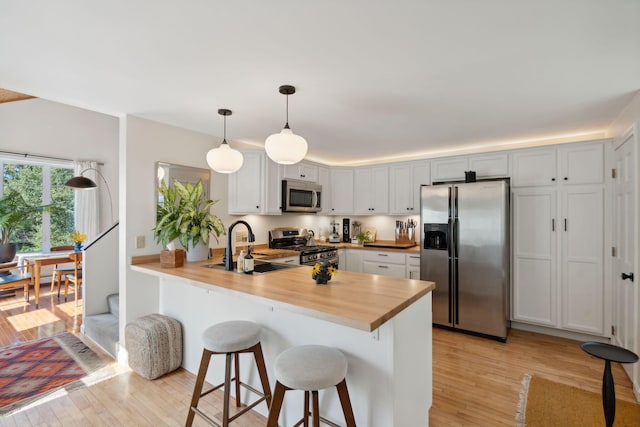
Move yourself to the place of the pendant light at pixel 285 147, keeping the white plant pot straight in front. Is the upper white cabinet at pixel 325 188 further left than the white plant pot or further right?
right

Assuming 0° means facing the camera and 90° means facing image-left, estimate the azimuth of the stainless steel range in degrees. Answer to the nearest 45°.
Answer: approximately 315°

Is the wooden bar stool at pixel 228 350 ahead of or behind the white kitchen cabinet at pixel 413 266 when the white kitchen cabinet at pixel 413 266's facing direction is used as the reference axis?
ahead

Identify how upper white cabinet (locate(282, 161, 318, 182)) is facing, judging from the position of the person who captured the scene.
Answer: facing the viewer and to the right of the viewer

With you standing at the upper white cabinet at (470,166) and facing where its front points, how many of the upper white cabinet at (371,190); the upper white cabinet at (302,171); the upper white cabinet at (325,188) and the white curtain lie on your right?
4

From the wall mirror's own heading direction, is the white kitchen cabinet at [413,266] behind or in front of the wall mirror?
in front

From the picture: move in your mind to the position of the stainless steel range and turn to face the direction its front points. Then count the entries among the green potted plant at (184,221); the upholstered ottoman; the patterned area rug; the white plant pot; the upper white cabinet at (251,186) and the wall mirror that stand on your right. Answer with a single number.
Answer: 6

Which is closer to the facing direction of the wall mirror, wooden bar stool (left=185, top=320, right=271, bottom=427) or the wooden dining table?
the wooden bar stool

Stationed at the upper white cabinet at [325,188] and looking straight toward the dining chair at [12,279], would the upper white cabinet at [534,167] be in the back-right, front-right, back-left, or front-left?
back-left

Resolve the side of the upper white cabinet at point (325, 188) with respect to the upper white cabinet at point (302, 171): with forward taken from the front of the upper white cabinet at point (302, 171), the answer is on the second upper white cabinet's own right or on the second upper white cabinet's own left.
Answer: on the second upper white cabinet's own left

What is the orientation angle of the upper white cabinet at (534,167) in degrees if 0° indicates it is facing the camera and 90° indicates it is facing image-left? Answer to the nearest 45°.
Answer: approximately 0°
